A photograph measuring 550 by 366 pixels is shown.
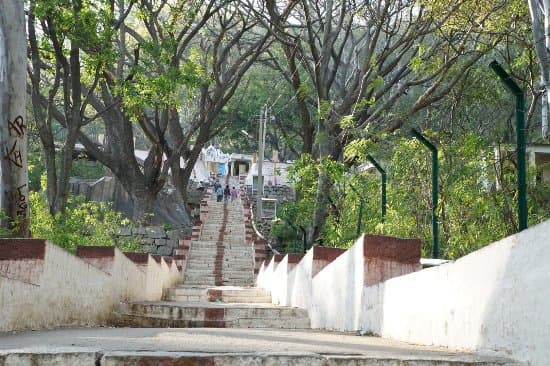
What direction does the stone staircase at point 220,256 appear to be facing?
toward the camera

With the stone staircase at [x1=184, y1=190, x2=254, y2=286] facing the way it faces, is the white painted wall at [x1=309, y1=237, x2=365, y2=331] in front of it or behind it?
in front

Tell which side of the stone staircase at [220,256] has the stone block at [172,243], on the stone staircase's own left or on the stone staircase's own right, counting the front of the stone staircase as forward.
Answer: on the stone staircase's own right

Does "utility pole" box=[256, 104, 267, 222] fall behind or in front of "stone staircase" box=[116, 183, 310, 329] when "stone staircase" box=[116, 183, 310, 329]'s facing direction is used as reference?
behind

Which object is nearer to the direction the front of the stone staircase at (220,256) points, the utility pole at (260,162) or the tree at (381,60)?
the tree

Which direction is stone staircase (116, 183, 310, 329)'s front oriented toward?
toward the camera
